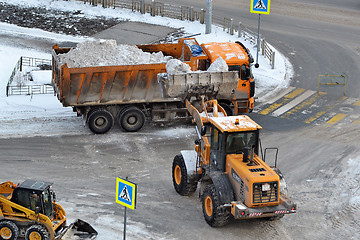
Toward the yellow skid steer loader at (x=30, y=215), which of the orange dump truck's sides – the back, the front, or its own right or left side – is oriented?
right

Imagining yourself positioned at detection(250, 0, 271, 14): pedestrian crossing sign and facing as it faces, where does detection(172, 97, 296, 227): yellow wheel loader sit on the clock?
The yellow wheel loader is roughly at 12 o'clock from the pedestrian crossing sign.

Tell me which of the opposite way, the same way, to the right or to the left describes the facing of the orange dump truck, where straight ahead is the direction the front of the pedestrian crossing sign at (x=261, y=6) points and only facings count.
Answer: to the left

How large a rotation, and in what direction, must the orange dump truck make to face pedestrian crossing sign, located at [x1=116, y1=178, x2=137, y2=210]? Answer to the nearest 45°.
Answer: approximately 90° to its right

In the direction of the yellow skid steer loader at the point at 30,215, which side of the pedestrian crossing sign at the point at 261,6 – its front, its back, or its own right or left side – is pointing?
front

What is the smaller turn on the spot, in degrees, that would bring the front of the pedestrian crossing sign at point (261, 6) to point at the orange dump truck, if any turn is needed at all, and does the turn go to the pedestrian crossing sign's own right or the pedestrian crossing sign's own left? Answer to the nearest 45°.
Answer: approximately 45° to the pedestrian crossing sign's own right

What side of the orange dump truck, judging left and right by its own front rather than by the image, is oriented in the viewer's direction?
right

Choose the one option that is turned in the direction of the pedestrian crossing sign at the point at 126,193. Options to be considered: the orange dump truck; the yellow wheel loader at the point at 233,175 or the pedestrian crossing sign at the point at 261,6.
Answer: the pedestrian crossing sign at the point at 261,6
